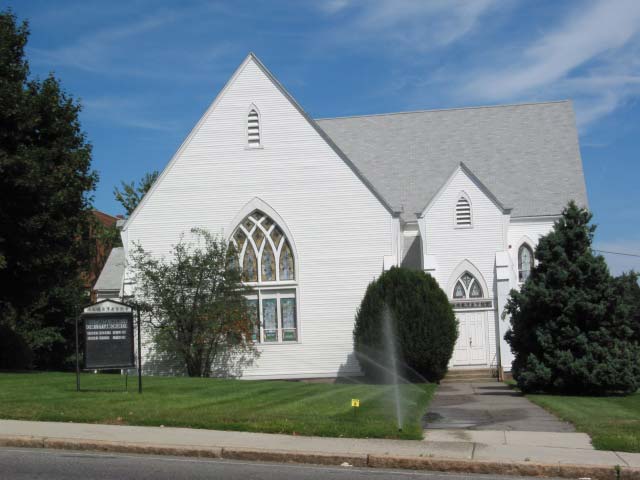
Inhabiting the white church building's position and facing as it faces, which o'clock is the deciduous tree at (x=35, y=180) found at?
The deciduous tree is roughly at 2 o'clock from the white church building.

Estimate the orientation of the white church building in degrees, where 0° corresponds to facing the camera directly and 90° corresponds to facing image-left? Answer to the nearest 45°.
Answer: approximately 0°

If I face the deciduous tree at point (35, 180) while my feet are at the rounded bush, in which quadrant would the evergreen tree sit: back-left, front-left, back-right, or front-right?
back-left

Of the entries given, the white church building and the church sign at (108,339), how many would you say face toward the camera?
2

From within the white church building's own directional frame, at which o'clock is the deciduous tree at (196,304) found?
The deciduous tree is roughly at 2 o'clock from the white church building.

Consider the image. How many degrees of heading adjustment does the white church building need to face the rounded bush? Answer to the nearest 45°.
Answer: approximately 45° to its left

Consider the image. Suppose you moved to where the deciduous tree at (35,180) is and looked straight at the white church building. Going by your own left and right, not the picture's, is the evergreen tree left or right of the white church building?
right

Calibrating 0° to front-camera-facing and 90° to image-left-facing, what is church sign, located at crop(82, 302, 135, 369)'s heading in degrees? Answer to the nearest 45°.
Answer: approximately 0°
